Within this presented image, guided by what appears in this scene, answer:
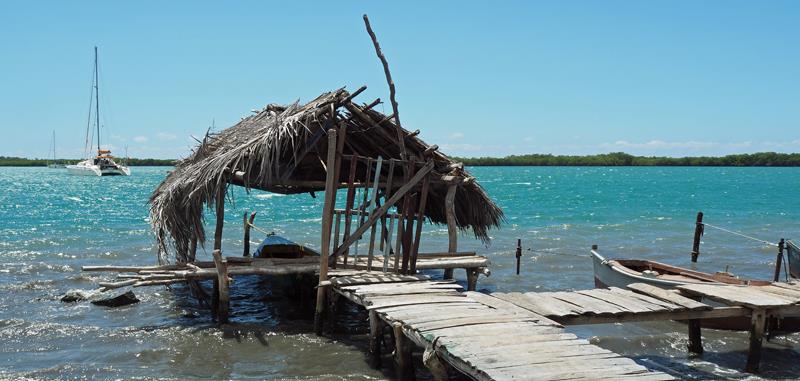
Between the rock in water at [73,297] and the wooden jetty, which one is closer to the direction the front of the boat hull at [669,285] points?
the rock in water

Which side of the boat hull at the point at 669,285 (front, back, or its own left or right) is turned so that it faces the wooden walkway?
left

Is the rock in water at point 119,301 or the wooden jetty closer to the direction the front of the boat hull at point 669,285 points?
the rock in water

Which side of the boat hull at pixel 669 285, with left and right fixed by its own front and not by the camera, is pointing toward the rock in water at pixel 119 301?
front

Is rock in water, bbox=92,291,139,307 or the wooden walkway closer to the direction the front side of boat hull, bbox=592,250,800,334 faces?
the rock in water

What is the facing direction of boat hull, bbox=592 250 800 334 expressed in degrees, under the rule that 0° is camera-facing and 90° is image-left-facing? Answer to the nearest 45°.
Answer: approximately 90°

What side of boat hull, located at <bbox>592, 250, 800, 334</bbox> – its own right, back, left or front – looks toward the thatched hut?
front

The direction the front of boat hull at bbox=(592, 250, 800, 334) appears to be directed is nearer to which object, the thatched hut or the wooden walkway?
the thatched hut

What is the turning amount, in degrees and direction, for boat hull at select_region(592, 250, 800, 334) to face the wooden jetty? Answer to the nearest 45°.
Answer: approximately 90° to its left

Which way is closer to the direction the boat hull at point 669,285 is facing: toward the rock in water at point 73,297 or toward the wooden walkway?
the rock in water
